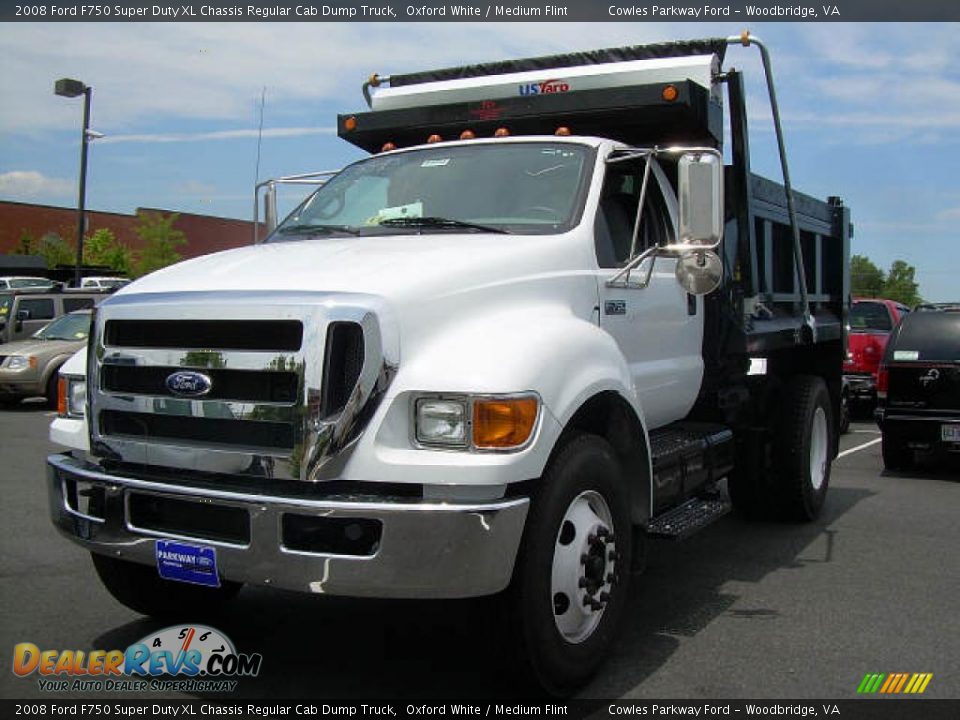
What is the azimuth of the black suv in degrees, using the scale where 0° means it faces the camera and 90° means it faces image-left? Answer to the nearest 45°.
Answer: approximately 180°

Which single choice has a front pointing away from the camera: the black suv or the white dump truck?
the black suv

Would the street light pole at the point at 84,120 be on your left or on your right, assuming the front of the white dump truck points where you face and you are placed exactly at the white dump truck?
on your right

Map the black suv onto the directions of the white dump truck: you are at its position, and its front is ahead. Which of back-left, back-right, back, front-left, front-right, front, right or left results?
back

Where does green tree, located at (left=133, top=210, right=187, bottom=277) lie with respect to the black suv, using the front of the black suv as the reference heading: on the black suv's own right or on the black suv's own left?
on the black suv's own left

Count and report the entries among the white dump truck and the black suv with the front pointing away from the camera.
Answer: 1

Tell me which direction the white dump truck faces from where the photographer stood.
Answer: facing the viewer and to the left of the viewer

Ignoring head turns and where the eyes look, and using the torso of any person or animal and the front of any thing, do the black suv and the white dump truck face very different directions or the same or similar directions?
very different directions

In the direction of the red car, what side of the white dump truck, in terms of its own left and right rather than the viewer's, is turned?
back

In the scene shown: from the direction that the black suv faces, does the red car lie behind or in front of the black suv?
in front
